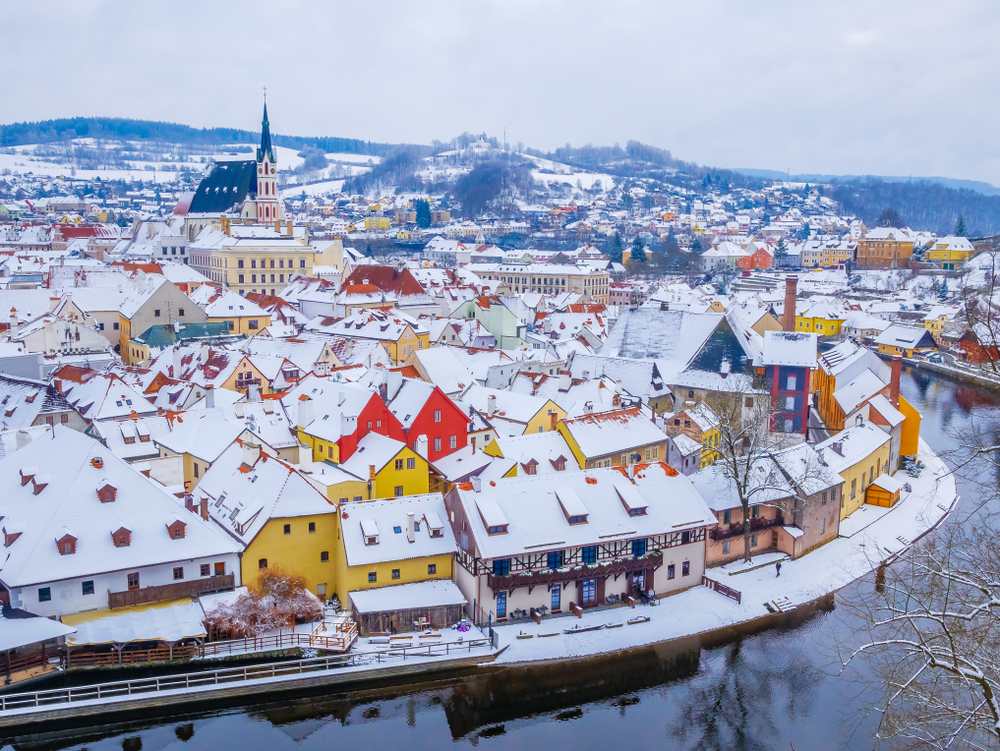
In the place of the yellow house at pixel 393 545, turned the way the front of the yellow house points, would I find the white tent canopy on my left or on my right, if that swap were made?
on my right

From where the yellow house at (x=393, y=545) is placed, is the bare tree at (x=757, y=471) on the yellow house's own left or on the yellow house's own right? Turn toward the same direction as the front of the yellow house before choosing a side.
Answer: on the yellow house's own left

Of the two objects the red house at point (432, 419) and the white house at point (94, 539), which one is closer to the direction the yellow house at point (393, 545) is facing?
the white house

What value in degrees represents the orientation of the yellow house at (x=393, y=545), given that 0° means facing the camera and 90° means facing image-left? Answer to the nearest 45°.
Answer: approximately 0°

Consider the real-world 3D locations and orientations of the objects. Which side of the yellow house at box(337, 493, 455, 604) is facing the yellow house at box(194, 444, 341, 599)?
right

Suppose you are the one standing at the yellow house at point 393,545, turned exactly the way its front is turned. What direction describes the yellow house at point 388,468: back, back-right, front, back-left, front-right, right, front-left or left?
back

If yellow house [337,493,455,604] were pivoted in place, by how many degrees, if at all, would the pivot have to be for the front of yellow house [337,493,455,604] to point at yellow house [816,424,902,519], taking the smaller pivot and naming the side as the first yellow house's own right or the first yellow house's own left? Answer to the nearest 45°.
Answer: approximately 135° to the first yellow house's own left

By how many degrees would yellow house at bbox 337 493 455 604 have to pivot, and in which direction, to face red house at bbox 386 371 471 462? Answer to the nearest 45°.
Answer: approximately 180°
